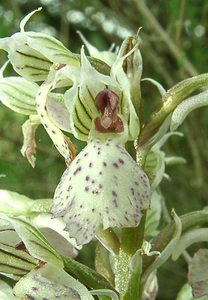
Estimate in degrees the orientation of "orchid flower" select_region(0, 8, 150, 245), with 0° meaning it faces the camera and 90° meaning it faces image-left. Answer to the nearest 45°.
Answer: approximately 0°
